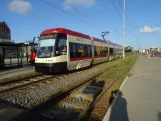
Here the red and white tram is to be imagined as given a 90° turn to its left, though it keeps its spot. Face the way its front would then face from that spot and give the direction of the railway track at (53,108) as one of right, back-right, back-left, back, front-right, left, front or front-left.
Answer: front-right

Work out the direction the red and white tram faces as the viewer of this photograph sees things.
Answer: facing the viewer and to the left of the viewer

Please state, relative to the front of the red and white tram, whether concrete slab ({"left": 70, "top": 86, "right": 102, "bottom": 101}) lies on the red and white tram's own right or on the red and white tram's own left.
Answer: on the red and white tram's own left

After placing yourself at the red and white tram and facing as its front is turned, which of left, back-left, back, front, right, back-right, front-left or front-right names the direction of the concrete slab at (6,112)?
front-left
